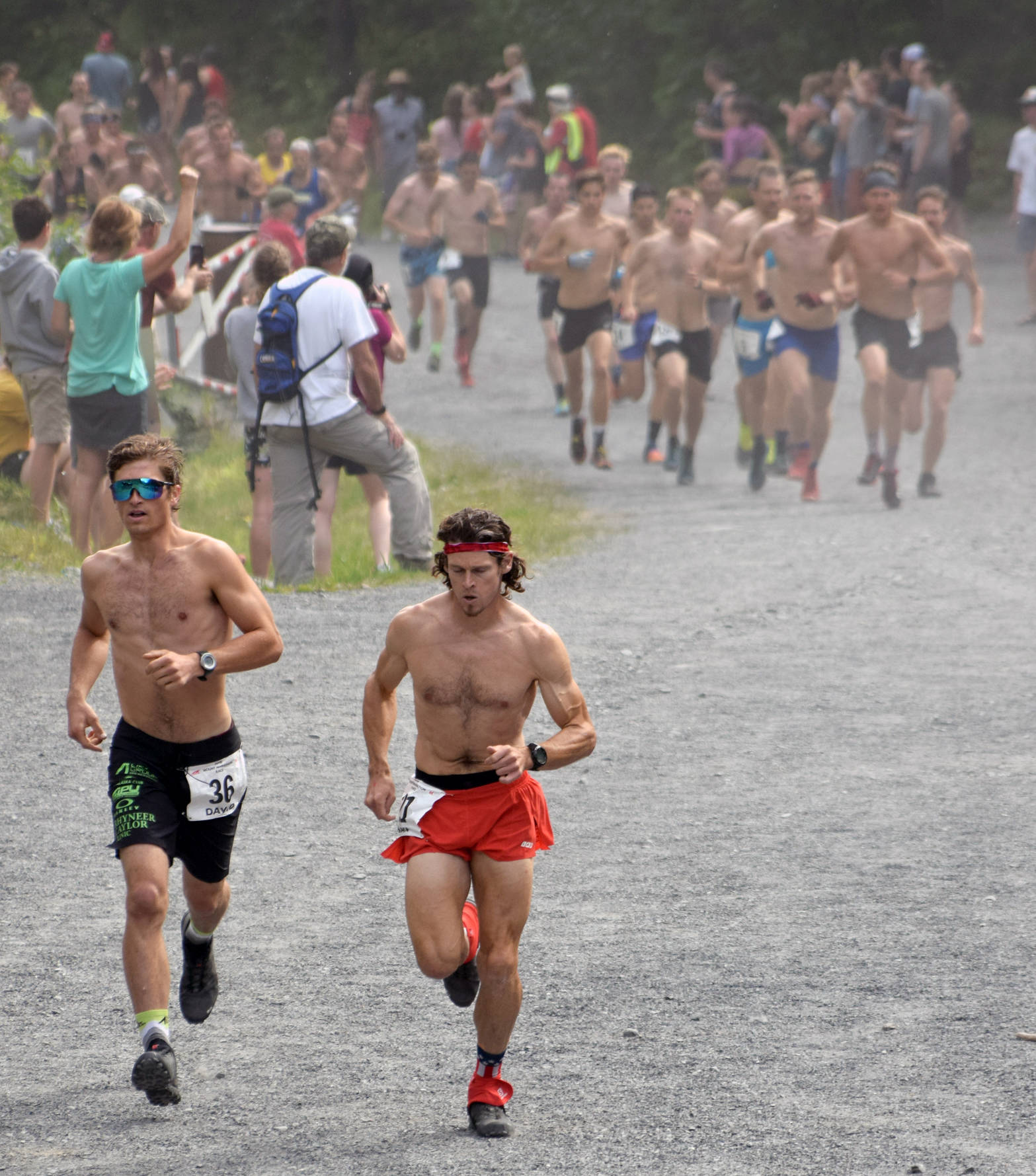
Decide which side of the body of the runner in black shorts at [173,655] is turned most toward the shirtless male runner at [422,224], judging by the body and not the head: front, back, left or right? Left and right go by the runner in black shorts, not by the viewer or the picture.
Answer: back

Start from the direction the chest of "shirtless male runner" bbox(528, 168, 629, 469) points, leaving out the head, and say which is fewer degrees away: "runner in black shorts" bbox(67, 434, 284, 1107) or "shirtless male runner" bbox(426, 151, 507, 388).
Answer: the runner in black shorts

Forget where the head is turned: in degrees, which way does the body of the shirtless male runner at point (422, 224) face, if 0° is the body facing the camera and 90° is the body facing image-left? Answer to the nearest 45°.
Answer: approximately 0°

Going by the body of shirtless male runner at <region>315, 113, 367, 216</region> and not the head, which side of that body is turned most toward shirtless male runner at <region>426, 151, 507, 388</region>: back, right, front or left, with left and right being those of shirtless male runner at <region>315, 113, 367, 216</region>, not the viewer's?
front

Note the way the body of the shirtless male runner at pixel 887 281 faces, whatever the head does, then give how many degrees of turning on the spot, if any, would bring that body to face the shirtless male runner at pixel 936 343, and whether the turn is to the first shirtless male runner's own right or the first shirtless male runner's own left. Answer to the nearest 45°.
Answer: approximately 135° to the first shirtless male runner's own left

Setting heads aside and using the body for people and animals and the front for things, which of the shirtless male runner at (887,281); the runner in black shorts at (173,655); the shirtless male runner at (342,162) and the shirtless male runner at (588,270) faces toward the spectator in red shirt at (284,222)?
the shirtless male runner at (342,162)

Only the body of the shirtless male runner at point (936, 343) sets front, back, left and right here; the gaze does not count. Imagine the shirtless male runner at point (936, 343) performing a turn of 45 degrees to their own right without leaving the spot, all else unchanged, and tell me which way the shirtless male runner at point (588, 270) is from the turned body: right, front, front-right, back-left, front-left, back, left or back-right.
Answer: front-right

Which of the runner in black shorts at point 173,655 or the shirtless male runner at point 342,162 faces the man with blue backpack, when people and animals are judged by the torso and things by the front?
the shirtless male runner

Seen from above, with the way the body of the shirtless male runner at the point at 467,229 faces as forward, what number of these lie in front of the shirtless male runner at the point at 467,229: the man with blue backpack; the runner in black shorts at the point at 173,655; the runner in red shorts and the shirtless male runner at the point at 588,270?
4

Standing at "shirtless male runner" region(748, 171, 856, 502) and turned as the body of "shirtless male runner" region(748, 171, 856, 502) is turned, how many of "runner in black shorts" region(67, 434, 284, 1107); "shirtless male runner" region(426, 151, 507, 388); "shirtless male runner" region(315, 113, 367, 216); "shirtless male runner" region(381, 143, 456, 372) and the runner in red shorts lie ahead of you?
2

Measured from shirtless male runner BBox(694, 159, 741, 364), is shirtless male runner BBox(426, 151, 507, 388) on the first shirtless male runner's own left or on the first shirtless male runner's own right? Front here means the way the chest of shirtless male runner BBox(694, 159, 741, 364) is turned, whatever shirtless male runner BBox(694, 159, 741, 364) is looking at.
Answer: on the first shirtless male runner's own right
